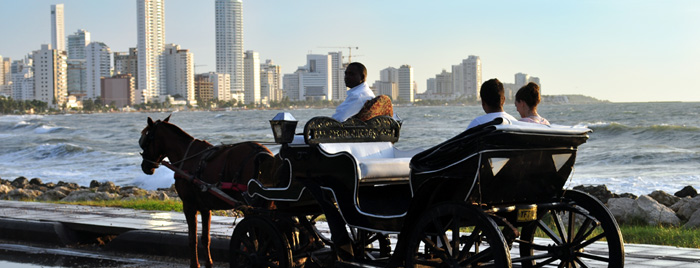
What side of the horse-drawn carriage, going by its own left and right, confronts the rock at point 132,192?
front

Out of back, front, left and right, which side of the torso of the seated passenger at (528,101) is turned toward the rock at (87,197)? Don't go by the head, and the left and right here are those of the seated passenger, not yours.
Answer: front

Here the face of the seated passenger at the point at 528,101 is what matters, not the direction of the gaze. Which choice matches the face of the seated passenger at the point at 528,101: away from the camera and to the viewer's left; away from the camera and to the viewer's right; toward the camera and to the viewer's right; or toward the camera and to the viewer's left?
away from the camera and to the viewer's left

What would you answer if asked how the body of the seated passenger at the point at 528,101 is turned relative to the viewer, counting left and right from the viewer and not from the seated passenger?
facing away from the viewer and to the left of the viewer

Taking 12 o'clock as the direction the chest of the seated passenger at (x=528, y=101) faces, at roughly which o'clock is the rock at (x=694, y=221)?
The rock is roughly at 2 o'clock from the seated passenger.

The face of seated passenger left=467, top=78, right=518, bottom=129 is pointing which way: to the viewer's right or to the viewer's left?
to the viewer's left

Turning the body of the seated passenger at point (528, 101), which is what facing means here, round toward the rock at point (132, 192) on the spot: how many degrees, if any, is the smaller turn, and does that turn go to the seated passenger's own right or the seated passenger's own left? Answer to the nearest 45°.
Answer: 0° — they already face it

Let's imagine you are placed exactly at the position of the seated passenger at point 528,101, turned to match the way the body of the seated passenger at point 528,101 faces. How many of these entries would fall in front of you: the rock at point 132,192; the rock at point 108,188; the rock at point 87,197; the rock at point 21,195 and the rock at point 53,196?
5

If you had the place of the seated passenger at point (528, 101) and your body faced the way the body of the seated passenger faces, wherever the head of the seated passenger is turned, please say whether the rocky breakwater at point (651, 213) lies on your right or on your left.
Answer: on your right

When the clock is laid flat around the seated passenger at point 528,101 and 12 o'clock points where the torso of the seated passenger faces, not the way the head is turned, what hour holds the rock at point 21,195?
The rock is roughly at 12 o'clock from the seated passenger.

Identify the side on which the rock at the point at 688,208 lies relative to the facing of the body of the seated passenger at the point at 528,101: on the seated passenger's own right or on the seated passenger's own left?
on the seated passenger's own right

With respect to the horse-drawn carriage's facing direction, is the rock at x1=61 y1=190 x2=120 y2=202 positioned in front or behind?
in front

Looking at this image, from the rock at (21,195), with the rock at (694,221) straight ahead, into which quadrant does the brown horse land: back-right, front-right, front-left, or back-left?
front-right
